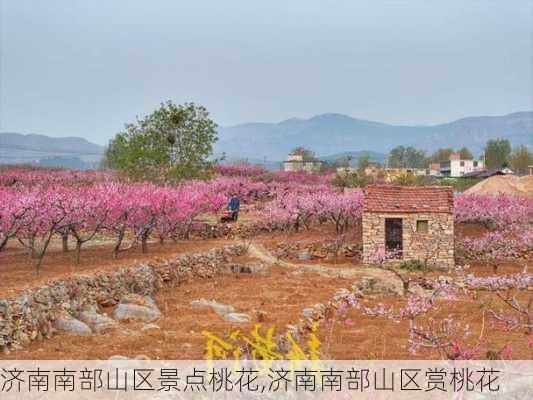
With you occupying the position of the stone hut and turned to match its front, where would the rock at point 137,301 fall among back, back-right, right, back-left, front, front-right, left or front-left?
front-right

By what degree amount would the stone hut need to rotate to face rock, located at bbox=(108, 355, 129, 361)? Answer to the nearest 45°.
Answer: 0° — it already faces it

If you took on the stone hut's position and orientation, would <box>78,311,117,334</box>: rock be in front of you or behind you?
in front

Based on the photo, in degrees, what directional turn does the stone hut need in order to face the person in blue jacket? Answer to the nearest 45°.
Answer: approximately 135° to its right

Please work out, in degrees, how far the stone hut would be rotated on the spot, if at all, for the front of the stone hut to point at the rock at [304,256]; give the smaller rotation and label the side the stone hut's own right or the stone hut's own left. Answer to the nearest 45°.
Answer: approximately 90° to the stone hut's own right

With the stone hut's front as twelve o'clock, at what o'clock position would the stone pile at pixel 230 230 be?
The stone pile is roughly at 4 o'clock from the stone hut.

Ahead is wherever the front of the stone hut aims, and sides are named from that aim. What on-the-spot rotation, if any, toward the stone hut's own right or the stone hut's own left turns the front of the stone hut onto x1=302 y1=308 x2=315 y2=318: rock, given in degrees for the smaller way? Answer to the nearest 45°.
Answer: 0° — it already faces it

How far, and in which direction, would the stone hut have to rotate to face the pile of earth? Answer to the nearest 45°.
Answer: approximately 180°

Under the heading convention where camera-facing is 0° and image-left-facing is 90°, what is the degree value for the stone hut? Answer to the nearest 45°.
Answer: approximately 0°

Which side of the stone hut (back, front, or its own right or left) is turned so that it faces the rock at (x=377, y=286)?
front

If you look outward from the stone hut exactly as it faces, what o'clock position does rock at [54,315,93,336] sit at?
The rock is roughly at 1 o'clock from the stone hut.

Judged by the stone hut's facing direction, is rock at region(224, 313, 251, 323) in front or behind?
in front

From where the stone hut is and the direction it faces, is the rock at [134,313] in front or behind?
in front

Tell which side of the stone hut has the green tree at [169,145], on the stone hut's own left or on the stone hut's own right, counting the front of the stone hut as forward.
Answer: on the stone hut's own right

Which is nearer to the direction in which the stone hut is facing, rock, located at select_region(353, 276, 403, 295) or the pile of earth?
the rock

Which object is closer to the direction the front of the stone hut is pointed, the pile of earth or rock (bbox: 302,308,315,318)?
the rock

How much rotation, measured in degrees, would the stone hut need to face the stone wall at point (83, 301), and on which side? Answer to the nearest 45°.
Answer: approximately 45° to its right
